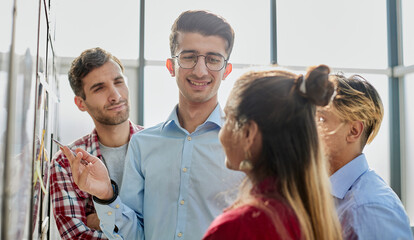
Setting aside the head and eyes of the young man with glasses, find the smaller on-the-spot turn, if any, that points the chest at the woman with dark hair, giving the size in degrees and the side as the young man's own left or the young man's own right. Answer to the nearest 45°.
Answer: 0° — they already face them

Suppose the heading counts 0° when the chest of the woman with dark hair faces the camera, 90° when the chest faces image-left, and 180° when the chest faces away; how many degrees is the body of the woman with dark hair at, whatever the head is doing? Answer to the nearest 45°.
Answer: approximately 135°

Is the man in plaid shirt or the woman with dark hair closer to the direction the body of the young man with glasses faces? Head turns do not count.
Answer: the woman with dark hair

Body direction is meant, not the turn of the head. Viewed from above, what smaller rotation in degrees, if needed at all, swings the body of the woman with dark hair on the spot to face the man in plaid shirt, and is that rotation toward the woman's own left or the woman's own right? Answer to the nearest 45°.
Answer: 0° — they already face them

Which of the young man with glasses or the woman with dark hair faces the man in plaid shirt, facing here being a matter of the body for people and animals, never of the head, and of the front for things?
the woman with dark hair

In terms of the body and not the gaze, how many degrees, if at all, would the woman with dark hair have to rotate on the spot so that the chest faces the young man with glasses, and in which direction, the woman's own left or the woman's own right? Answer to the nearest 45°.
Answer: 0° — they already face them

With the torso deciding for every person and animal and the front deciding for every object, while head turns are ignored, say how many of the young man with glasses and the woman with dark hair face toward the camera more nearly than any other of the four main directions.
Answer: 1

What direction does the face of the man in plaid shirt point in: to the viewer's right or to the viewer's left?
to the viewer's right

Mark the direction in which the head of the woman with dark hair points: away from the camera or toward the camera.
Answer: away from the camera

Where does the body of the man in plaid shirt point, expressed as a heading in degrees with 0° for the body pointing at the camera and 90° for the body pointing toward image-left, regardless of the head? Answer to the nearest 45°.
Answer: approximately 315°
